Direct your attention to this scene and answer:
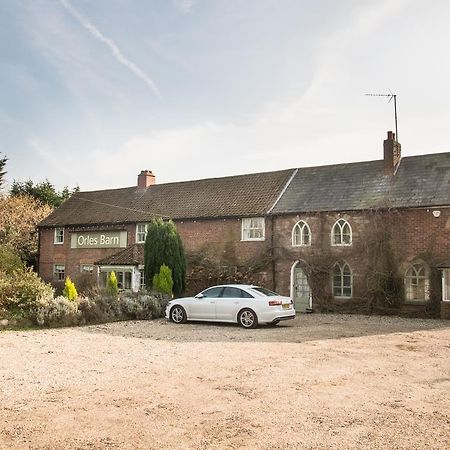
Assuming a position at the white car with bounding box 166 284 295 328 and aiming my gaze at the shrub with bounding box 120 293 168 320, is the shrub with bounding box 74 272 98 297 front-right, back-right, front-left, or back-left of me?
front-right

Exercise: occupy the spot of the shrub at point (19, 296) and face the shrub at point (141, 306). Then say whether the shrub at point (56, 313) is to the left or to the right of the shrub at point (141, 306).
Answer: right

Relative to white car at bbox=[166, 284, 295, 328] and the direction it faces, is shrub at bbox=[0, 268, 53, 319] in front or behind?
in front

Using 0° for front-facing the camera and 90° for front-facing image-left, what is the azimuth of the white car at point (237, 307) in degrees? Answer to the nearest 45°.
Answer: approximately 135°

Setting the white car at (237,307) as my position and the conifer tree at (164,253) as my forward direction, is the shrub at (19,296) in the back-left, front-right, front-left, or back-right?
front-left

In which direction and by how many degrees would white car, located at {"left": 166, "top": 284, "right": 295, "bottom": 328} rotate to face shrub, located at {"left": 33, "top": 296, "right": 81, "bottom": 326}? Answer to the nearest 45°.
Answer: approximately 45° to its left

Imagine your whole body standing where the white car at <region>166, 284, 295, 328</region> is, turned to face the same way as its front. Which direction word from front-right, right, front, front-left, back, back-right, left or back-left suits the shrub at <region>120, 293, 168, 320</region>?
front

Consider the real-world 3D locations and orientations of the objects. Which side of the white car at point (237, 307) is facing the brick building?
right

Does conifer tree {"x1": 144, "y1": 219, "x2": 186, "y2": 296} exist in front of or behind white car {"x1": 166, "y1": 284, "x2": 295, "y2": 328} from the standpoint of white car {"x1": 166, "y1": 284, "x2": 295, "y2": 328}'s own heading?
in front

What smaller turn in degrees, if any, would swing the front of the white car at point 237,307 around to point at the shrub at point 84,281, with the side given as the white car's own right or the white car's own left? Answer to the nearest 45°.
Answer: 0° — it already faces it
